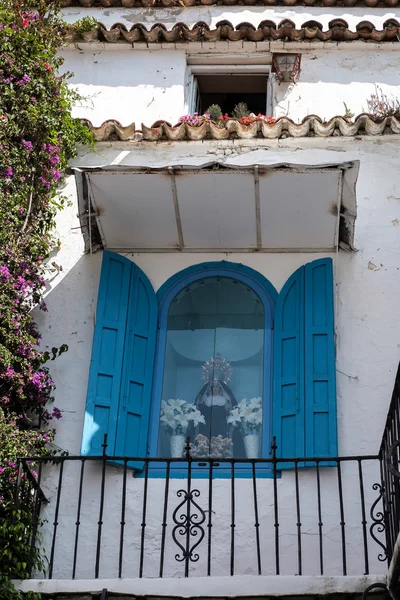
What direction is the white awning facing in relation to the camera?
toward the camera

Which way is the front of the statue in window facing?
toward the camera

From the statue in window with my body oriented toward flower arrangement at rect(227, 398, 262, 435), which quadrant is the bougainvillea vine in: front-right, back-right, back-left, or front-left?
back-right

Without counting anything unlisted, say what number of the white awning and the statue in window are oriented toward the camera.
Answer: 2
